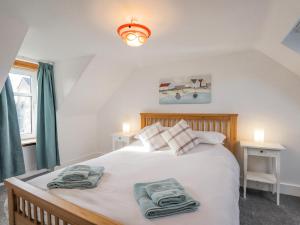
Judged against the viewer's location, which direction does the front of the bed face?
facing the viewer and to the left of the viewer

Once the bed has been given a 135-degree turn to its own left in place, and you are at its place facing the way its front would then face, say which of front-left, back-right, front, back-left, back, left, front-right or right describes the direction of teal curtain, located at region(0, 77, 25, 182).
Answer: back-left

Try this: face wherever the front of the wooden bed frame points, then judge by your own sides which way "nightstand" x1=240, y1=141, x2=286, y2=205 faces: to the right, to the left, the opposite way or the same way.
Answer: the same way

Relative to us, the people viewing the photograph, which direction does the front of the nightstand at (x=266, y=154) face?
facing the viewer

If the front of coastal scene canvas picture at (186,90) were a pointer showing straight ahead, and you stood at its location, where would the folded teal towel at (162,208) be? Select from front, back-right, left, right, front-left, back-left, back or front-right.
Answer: front

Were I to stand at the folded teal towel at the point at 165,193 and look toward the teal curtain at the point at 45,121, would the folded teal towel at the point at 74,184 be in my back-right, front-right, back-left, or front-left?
front-left

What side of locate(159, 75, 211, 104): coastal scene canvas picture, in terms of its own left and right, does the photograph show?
front

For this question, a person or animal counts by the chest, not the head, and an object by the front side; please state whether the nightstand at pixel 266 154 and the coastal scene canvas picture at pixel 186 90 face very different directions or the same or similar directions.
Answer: same or similar directions

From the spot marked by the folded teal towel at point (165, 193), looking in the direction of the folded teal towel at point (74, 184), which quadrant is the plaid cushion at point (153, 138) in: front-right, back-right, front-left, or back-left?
front-right

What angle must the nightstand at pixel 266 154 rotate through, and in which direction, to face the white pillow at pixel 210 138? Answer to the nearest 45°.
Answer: approximately 90° to its right

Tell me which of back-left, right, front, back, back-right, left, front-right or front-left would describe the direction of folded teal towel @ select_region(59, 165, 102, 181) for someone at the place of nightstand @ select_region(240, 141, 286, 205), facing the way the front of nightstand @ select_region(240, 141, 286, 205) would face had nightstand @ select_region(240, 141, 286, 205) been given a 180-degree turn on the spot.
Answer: back-left

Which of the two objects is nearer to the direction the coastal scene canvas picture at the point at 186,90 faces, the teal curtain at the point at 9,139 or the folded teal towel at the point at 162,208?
the folded teal towel

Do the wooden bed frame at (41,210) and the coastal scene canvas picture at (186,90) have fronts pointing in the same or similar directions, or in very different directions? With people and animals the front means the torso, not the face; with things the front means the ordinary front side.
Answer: same or similar directions

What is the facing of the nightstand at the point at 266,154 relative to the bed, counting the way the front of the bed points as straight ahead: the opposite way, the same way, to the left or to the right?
the same way

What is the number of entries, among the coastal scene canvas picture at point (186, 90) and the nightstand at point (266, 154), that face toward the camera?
2

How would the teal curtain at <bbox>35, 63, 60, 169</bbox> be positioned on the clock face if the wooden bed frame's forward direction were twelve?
The teal curtain is roughly at 4 o'clock from the wooden bed frame.

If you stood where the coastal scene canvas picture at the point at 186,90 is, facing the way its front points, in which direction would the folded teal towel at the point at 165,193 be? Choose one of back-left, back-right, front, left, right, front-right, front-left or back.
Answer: front
